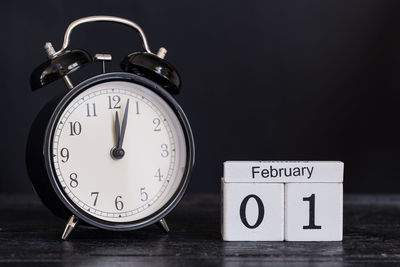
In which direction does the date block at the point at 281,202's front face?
toward the camera

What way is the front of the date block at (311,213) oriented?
toward the camera

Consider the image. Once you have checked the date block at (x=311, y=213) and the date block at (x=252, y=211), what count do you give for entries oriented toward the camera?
2

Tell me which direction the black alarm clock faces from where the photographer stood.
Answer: facing the viewer and to the right of the viewer

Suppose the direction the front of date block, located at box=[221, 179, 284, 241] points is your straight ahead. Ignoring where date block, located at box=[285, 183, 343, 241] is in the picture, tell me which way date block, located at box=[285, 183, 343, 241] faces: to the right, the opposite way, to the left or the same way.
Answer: the same way

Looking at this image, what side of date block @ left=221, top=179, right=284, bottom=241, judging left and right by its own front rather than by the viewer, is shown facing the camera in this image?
front
